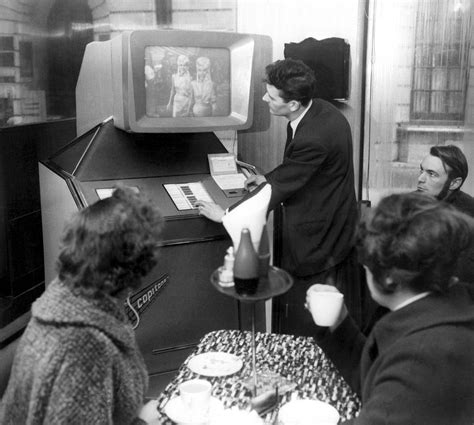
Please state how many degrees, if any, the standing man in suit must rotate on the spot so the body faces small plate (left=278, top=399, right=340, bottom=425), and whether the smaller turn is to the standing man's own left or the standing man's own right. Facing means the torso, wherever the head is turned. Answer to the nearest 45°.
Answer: approximately 90° to the standing man's own left

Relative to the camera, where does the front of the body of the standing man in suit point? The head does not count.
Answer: to the viewer's left

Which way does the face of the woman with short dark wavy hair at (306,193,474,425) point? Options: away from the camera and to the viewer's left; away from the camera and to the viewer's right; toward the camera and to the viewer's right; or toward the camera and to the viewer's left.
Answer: away from the camera and to the viewer's left

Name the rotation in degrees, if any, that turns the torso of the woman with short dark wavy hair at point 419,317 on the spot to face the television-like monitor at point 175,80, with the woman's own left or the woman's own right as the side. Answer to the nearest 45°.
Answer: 0° — they already face it

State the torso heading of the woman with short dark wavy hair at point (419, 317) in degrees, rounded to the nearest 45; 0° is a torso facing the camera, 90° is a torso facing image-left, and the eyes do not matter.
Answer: approximately 135°

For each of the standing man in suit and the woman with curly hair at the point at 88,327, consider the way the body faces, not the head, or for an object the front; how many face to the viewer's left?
1

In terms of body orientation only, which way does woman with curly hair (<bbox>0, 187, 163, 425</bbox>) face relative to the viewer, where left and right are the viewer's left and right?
facing away from the viewer and to the right of the viewer
